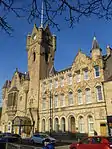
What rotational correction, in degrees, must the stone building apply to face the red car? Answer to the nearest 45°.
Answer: approximately 45° to its left

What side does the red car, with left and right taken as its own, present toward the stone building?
right

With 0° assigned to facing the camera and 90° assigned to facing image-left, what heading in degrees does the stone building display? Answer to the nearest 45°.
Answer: approximately 45°

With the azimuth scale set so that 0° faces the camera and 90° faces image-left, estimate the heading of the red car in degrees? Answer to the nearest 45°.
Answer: approximately 90°
